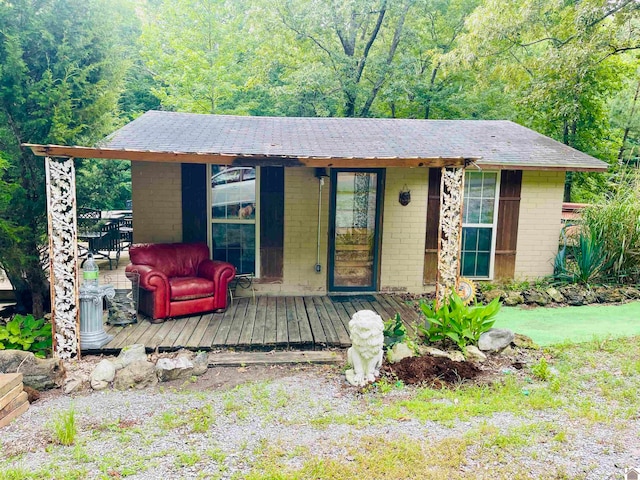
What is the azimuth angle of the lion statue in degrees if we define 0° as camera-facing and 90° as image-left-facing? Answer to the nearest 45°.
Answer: approximately 0°

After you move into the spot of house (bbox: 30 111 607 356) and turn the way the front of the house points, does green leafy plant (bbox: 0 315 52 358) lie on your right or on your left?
on your right

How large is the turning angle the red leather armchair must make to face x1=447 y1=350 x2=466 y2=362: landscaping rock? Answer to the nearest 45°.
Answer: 0° — it already faces it

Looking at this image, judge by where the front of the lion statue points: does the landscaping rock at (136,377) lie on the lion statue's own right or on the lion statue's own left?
on the lion statue's own right

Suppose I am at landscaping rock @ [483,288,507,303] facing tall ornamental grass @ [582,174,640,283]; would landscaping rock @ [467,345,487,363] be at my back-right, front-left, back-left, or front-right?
back-right

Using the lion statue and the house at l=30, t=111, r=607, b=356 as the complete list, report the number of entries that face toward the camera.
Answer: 2

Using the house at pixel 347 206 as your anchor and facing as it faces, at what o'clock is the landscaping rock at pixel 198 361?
The landscaping rock is roughly at 1 o'clock from the house.

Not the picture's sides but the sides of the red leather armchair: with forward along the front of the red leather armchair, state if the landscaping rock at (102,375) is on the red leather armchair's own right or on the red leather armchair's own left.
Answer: on the red leather armchair's own right

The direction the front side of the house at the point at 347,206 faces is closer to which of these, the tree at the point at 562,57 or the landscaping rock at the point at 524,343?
the landscaping rock
